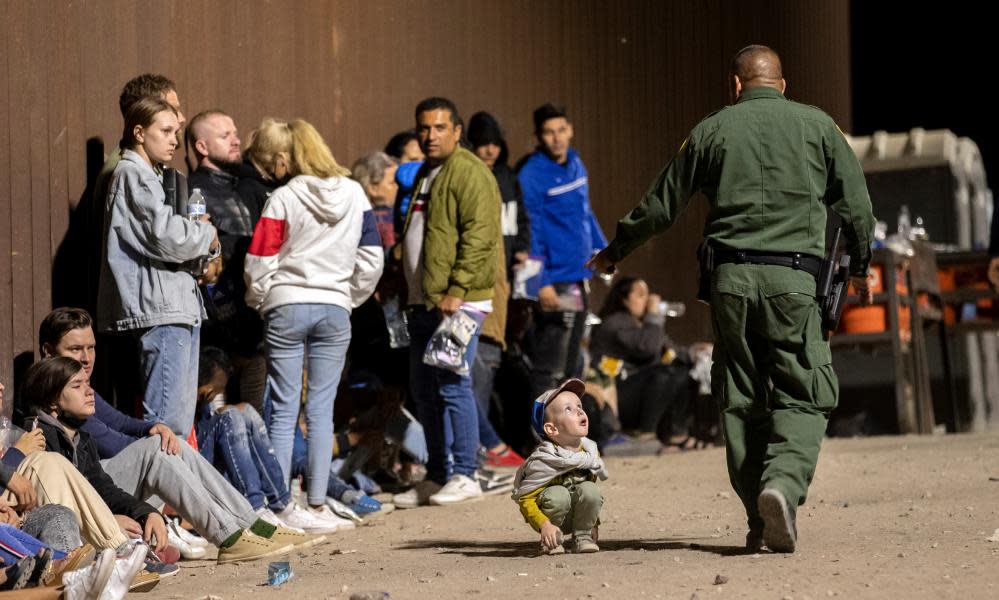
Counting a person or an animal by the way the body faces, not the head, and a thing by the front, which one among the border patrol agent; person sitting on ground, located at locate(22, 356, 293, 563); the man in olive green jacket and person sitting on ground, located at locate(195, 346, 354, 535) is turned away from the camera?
the border patrol agent

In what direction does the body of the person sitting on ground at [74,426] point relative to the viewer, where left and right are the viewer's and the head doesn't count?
facing to the right of the viewer

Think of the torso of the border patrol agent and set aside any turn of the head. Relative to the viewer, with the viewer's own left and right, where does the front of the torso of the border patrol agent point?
facing away from the viewer

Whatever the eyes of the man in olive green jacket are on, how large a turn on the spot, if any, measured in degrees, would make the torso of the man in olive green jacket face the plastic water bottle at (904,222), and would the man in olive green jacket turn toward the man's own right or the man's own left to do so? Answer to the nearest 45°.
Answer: approximately 180°

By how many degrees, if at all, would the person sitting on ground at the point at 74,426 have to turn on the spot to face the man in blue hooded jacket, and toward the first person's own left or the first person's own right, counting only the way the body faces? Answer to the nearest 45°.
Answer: approximately 45° to the first person's own left

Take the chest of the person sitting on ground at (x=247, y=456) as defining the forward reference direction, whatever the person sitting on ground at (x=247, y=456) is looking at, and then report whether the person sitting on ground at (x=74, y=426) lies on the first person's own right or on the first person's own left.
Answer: on the first person's own right
